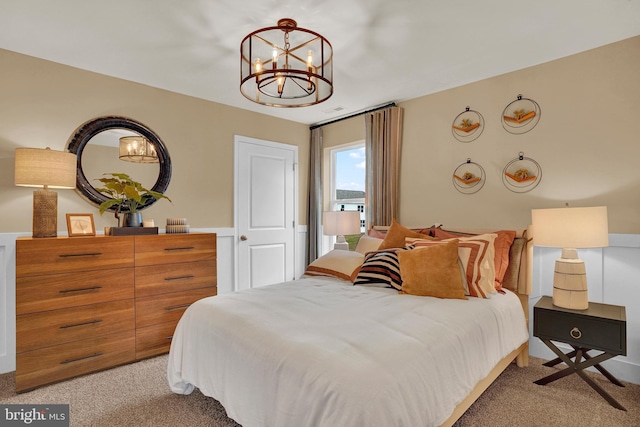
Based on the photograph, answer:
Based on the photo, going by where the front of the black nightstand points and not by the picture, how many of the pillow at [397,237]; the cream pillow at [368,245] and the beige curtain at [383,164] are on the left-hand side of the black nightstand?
0

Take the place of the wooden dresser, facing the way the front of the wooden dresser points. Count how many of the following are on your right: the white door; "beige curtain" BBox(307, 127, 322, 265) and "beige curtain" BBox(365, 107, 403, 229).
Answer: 0

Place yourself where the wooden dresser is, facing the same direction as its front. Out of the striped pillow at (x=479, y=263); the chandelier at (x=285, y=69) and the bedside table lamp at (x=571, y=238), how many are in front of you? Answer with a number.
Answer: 3

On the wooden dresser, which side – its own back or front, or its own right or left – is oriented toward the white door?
left

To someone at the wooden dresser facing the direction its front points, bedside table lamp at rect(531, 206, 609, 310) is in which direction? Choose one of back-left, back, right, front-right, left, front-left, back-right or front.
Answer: front

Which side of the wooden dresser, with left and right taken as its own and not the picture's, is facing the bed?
front

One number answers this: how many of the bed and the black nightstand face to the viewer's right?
0

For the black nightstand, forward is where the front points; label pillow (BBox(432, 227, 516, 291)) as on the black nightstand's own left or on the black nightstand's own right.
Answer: on the black nightstand's own right

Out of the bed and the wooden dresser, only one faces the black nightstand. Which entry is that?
the wooden dresser

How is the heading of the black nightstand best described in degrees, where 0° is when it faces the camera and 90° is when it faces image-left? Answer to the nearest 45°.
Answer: approximately 45°

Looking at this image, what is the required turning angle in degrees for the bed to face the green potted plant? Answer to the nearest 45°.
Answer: approximately 90° to its right

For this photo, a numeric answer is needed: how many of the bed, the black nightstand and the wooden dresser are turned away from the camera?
0

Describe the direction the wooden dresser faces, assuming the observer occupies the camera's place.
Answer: facing the viewer and to the right of the viewer

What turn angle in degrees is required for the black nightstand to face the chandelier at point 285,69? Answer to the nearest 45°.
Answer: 0° — it already faces it

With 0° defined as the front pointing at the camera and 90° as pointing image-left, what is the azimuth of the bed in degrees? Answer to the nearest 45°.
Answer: approximately 45°

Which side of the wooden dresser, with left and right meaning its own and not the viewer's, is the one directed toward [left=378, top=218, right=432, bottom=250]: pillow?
left

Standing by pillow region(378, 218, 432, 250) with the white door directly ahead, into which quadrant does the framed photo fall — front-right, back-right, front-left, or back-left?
front-left
